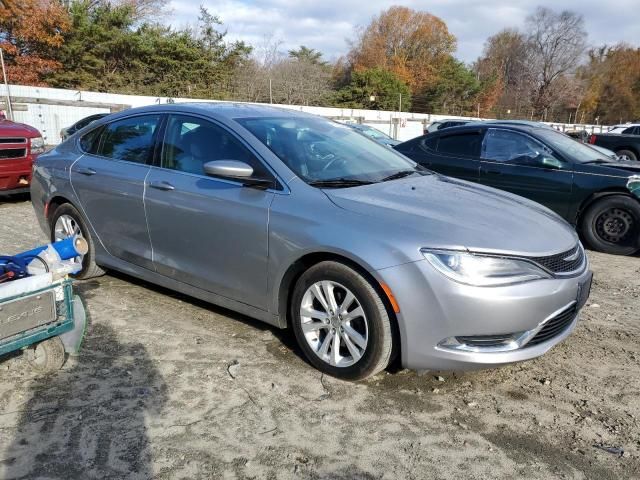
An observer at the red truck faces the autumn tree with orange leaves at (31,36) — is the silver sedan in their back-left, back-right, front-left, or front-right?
back-right

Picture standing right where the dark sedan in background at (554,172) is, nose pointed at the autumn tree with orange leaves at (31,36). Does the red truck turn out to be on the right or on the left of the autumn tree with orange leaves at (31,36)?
left

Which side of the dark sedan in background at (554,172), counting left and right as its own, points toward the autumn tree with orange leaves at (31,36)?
back

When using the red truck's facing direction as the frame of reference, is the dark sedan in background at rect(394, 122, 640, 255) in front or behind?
in front

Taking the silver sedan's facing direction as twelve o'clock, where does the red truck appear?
The red truck is roughly at 6 o'clock from the silver sedan.

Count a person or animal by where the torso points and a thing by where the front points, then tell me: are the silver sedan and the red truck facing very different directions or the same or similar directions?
same or similar directions

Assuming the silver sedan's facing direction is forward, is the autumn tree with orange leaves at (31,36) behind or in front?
behind

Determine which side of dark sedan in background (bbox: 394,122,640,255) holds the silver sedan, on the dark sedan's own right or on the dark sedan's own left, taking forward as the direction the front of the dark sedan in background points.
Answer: on the dark sedan's own right

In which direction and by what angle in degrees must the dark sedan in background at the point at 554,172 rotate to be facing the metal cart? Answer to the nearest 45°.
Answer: approximately 90° to its right

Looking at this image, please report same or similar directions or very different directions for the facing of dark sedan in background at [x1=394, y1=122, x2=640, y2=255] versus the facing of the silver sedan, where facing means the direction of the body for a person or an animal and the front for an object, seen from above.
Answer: same or similar directions

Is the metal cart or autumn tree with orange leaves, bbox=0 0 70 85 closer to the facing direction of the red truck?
the metal cart

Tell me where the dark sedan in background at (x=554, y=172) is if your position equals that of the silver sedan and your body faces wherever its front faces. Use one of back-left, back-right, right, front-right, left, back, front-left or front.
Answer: left

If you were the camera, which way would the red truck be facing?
facing the viewer and to the right of the viewer
